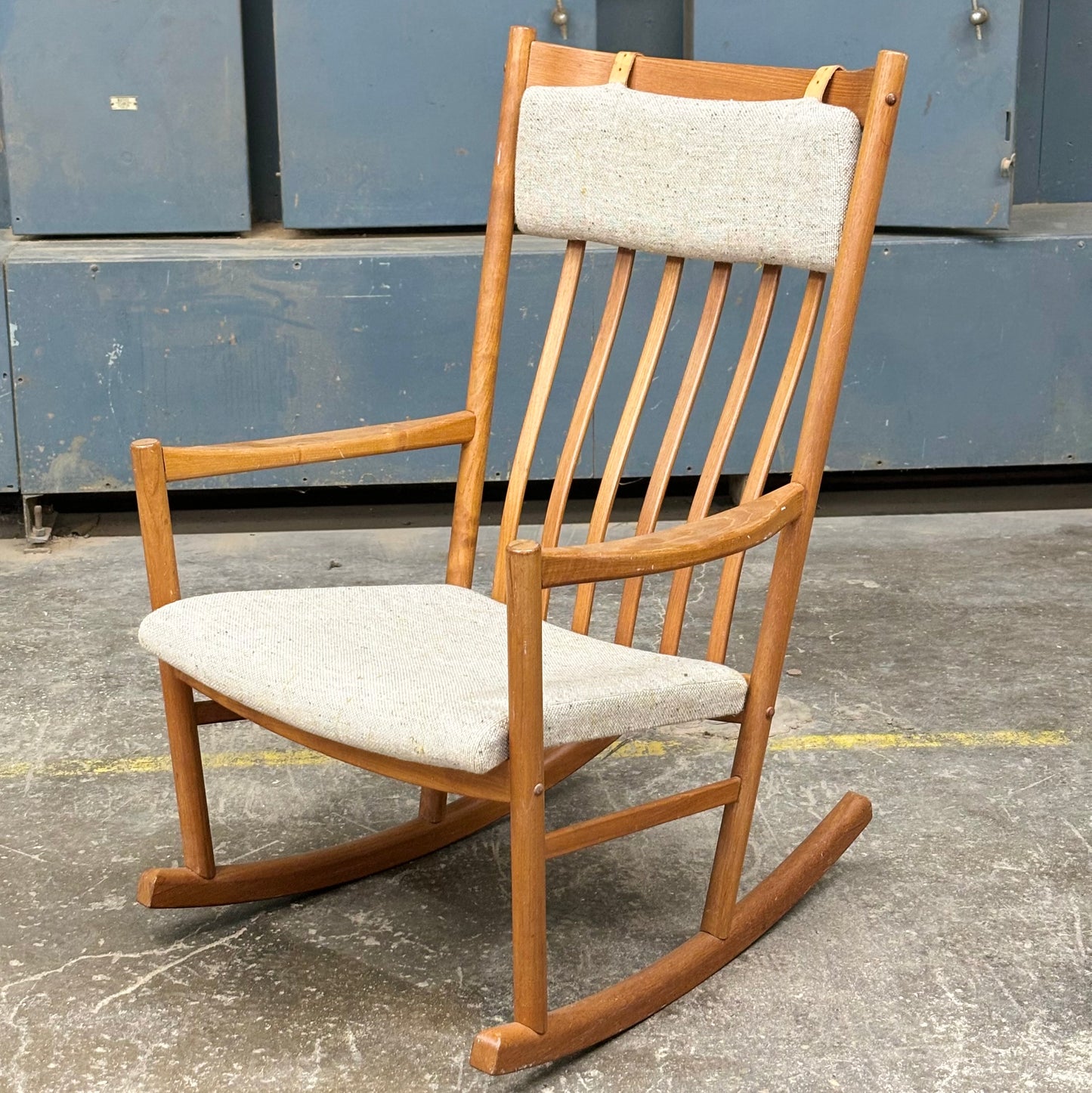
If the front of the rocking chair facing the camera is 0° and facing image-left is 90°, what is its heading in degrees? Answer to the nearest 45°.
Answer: approximately 45°
